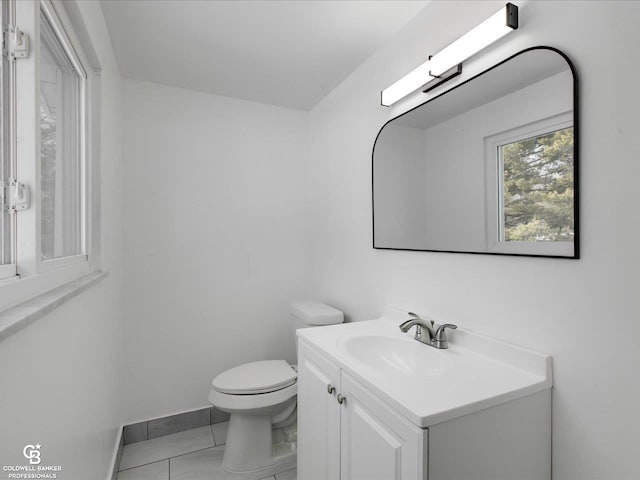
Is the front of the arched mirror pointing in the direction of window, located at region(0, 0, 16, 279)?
yes

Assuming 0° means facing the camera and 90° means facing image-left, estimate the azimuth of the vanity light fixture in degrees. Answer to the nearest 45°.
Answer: approximately 45°

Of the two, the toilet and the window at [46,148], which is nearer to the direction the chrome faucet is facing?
the window

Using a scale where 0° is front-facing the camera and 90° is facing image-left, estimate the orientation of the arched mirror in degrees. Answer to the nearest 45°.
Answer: approximately 45°

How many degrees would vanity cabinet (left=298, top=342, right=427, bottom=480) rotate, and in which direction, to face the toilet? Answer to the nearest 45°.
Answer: approximately 90° to its right

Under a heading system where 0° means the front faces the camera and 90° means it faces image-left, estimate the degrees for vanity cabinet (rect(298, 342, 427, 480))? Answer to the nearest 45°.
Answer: approximately 45°

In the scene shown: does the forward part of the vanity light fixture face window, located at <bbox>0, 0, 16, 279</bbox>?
yes
